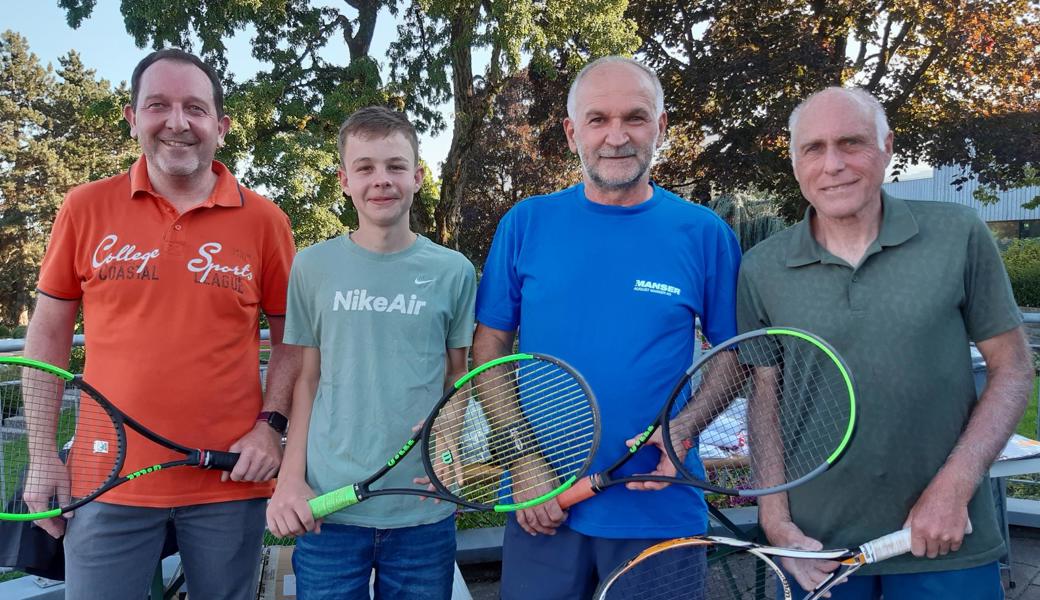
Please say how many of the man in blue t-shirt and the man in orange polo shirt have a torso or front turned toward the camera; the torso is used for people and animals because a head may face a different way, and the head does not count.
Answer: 2

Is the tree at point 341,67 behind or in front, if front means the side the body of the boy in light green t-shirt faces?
behind

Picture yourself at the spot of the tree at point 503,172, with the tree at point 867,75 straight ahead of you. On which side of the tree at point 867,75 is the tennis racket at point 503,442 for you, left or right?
right

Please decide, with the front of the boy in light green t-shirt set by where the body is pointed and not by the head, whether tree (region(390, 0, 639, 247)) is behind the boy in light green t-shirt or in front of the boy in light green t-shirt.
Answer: behind

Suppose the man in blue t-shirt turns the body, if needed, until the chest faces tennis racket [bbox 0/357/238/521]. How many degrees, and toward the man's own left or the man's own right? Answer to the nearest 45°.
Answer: approximately 90° to the man's own right

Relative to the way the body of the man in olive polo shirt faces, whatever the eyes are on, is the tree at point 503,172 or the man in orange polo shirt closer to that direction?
the man in orange polo shirt

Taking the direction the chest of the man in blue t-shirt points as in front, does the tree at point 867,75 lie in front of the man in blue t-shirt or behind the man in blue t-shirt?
behind

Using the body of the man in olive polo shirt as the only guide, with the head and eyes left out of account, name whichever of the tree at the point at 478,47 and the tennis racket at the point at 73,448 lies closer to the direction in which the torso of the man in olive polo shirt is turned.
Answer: the tennis racket

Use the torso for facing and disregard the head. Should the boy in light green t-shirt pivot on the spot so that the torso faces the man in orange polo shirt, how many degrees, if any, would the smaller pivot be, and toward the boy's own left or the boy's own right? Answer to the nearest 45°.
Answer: approximately 90° to the boy's own right
